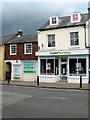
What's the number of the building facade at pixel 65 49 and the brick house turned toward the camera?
2

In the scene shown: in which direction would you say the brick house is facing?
toward the camera

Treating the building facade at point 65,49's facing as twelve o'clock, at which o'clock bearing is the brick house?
The brick house is roughly at 4 o'clock from the building facade.

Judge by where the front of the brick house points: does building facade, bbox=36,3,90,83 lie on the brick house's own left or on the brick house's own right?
on the brick house's own left

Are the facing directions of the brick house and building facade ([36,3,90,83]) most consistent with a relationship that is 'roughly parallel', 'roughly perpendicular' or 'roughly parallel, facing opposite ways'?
roughly parallel
